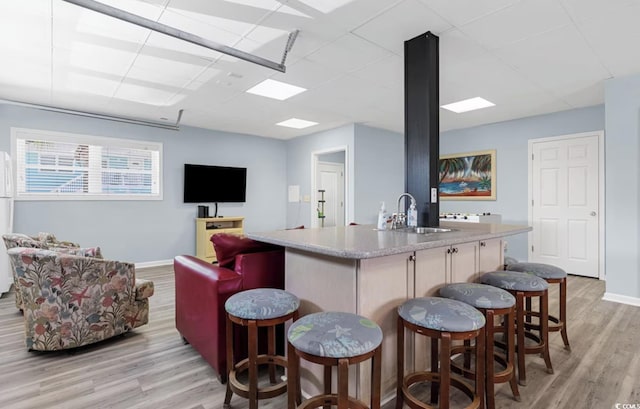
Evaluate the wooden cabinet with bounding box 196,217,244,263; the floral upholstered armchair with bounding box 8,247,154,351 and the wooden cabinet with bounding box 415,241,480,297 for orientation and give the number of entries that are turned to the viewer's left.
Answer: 0

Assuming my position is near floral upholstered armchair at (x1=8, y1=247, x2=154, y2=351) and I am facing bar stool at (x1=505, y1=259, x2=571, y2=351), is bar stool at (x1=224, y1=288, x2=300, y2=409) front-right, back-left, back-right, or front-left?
front-right

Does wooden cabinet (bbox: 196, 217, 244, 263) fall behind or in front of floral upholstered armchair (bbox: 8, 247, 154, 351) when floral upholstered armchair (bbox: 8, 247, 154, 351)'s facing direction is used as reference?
in front

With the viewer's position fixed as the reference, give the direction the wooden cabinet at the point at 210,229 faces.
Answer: facing the viewer and to the right of the viewer

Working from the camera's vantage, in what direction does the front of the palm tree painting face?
facing the viewer and to the left of the viewer

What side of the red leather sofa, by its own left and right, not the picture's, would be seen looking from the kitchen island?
back

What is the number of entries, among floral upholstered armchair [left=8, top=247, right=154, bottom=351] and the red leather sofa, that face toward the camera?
0

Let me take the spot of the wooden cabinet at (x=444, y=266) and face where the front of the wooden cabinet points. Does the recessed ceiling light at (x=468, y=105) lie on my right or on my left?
on my left

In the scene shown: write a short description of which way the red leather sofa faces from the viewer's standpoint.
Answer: facing away from the viewer and to the left of the viewer

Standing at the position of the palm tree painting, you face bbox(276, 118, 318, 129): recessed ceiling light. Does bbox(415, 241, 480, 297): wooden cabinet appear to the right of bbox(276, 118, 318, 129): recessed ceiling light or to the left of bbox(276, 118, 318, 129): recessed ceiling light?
left

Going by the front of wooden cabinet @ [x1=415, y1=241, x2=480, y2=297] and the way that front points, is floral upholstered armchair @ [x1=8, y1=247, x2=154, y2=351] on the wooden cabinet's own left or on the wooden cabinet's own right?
on the wooden cabinet's own right

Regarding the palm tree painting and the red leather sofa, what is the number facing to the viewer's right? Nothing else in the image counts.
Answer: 0

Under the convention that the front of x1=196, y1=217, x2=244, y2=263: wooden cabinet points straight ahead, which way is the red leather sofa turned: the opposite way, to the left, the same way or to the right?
the opposite way

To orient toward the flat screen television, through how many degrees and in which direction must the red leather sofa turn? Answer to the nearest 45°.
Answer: approximately 45° to its right

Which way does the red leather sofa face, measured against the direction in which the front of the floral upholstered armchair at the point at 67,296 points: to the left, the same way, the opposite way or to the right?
to the left

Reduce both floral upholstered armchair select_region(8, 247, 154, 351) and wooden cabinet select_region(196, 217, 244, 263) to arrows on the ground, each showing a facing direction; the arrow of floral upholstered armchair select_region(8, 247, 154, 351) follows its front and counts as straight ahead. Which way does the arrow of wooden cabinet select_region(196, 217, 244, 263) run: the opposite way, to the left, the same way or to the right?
to the right
